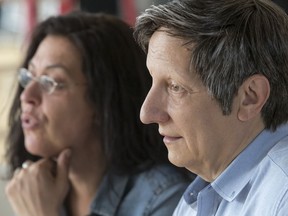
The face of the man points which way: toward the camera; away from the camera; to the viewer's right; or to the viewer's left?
to the viewer's left

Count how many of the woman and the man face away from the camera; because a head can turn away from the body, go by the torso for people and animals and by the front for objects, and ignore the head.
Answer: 0

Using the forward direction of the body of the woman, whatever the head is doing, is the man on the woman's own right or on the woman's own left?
on the woman's own left

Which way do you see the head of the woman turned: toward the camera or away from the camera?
toward the camera

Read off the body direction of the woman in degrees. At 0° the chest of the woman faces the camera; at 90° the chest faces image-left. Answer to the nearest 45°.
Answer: approximately 45°

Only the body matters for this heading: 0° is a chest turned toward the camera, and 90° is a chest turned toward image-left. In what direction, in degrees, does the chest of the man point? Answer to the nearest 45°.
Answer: approximately 90°

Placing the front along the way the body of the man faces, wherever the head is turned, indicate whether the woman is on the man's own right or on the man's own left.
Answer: on the man's own right
